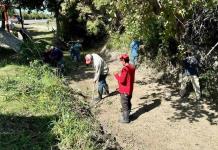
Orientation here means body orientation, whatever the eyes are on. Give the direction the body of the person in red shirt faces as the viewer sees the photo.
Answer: to the viewer's left

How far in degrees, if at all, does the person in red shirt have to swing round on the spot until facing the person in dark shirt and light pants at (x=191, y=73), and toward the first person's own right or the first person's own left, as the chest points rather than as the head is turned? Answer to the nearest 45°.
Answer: approximately 135° to the first person's own right
